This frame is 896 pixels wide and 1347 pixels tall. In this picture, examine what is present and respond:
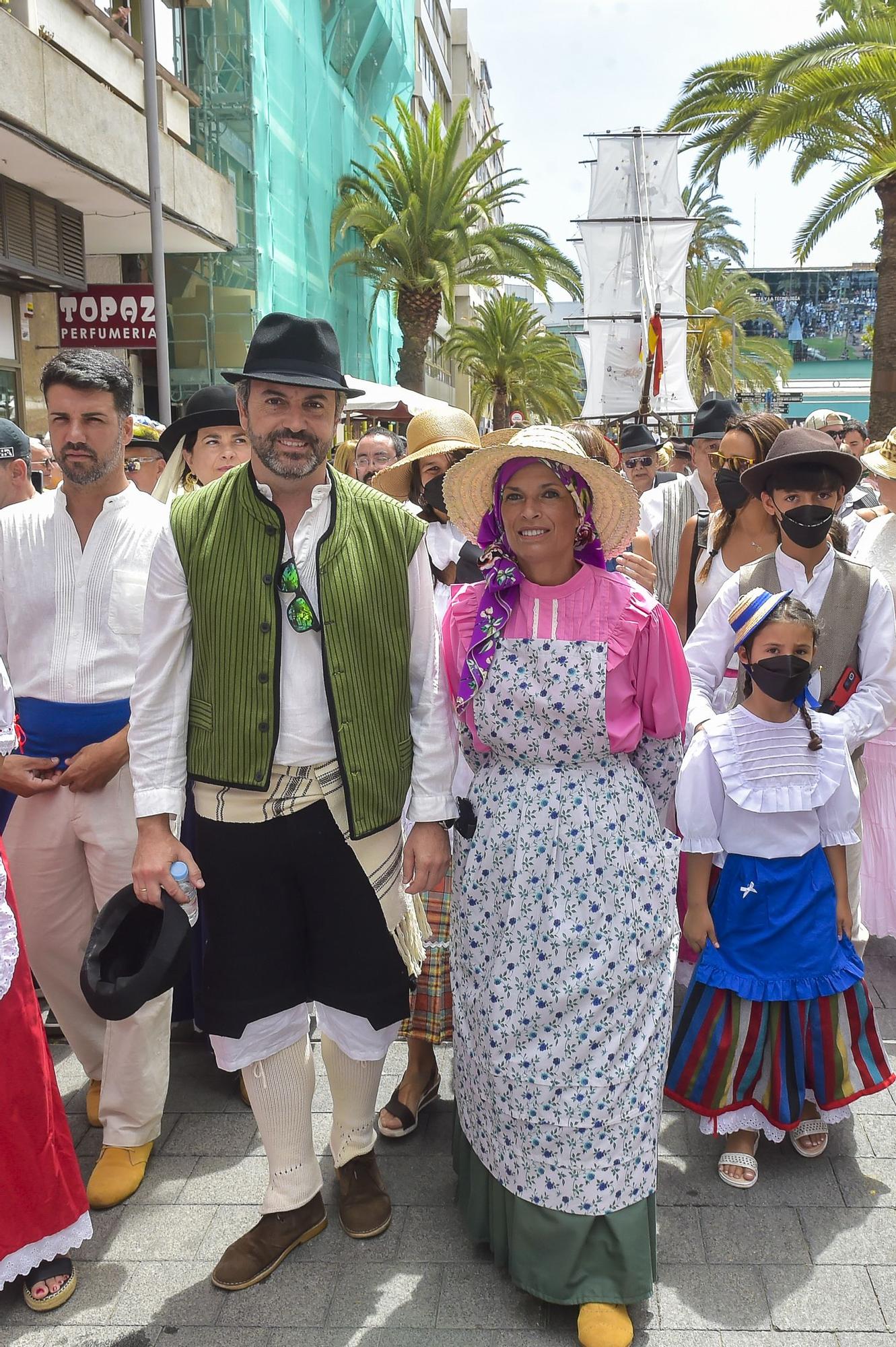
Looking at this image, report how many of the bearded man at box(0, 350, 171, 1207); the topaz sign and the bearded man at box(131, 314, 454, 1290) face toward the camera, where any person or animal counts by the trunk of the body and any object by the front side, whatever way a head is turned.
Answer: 3

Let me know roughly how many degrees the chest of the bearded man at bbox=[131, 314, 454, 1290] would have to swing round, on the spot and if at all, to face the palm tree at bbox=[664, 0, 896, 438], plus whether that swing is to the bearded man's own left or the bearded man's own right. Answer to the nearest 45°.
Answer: approximately 135° to the bearded man's own left

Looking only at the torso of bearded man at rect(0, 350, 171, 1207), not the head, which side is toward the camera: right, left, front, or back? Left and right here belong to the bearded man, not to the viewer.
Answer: front

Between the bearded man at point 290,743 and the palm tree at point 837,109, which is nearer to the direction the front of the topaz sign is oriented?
the bearded man

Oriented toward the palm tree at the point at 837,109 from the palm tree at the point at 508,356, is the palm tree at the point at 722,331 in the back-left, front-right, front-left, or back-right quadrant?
back-left

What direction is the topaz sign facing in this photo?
toward the camera

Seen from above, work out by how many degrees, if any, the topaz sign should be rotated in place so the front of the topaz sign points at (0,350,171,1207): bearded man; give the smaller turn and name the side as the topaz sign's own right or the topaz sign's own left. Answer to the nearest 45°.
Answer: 0° — it already faces them

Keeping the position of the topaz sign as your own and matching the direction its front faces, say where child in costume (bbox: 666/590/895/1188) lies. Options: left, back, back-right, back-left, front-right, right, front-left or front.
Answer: front

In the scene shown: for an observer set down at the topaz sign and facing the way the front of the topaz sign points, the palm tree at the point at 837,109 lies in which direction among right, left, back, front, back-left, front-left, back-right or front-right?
left

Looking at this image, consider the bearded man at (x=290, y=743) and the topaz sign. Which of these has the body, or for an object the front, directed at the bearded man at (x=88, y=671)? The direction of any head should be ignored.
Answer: the topaz sign

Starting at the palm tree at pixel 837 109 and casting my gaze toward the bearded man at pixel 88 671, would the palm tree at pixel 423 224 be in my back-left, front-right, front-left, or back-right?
back-right
